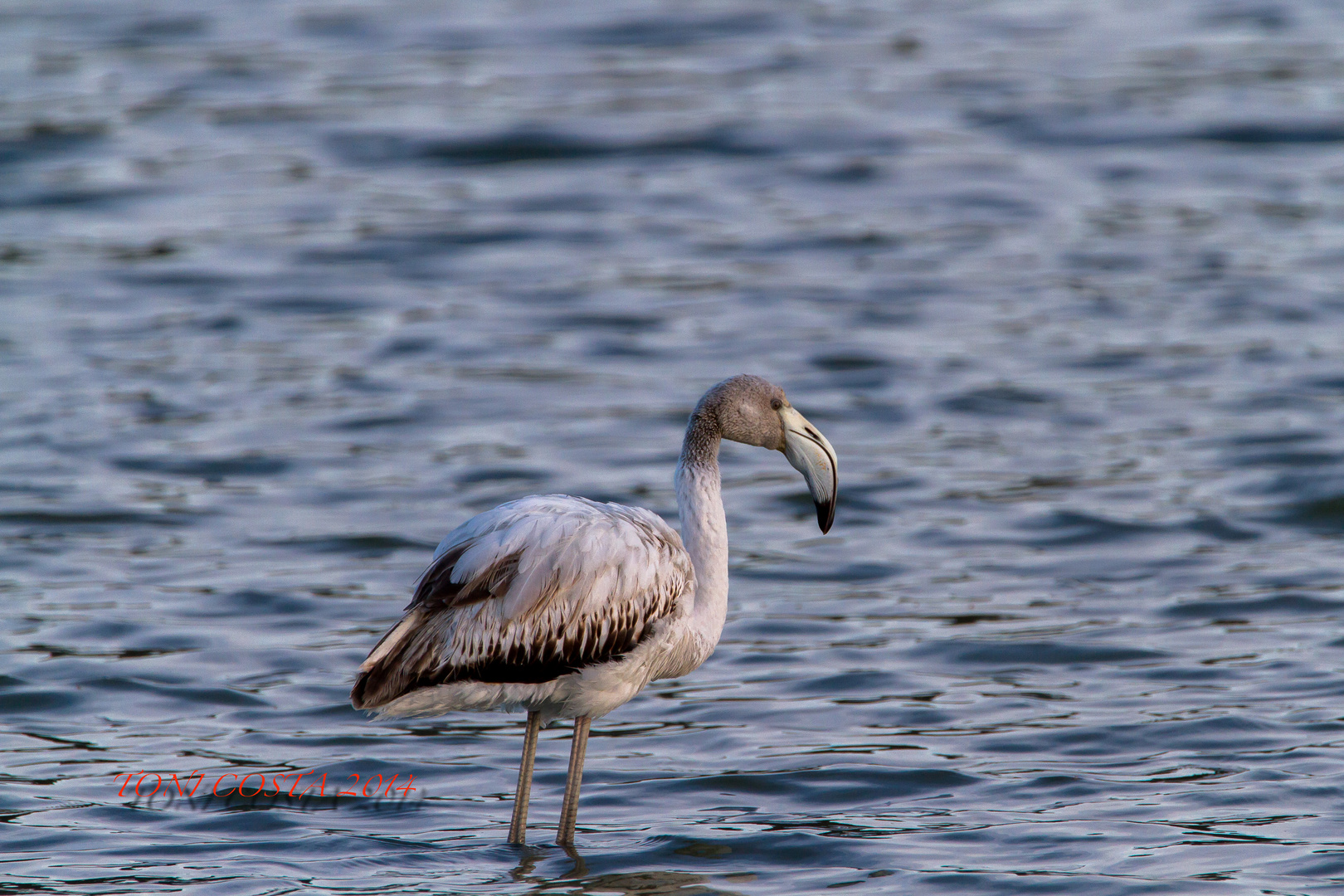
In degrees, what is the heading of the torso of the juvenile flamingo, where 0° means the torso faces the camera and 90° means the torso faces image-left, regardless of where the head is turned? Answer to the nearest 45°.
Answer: approximately 270°
